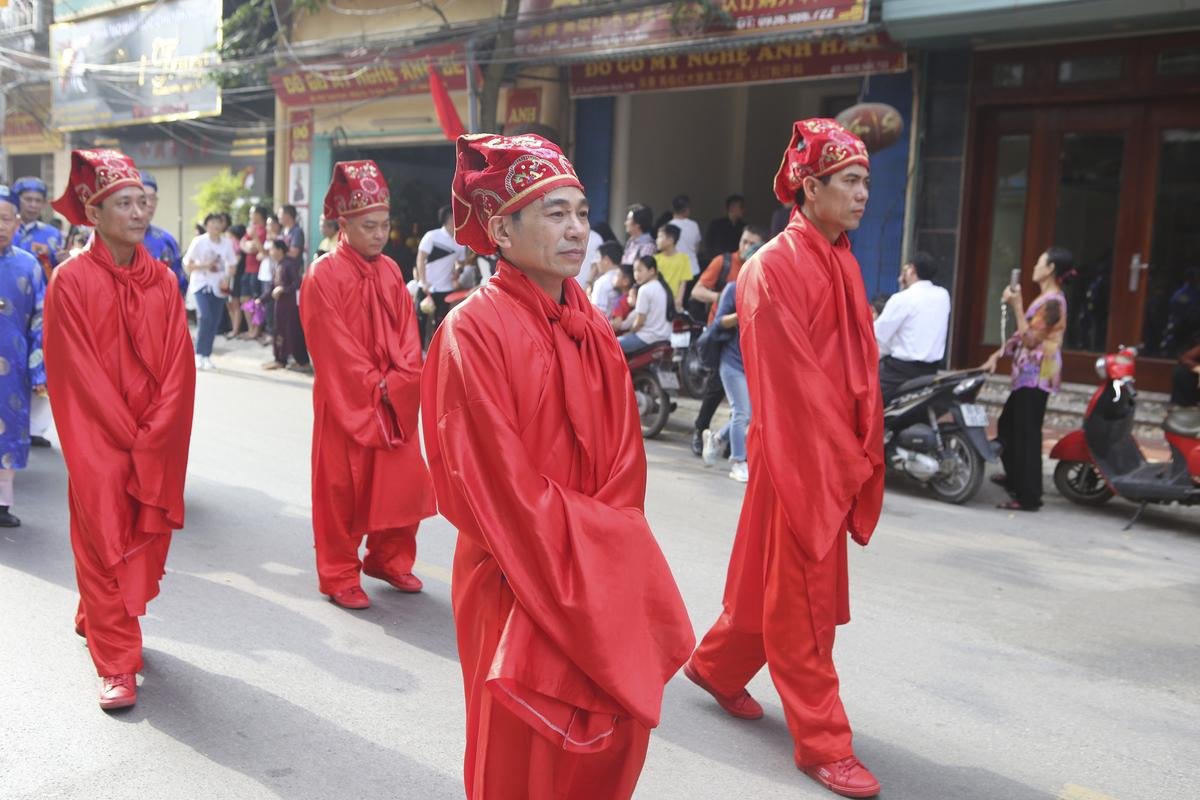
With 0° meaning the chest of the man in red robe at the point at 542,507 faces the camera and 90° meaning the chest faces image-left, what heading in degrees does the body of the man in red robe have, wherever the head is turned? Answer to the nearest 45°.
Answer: approximately 315°

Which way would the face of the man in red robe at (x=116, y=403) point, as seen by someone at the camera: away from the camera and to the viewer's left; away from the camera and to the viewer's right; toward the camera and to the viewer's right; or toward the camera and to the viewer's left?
toward the camera and to the viewer's right

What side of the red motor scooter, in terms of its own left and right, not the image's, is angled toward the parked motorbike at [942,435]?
front

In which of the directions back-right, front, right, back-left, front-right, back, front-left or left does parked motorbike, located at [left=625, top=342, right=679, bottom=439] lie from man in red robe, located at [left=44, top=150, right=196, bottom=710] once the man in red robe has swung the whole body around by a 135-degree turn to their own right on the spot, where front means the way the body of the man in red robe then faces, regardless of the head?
back-right

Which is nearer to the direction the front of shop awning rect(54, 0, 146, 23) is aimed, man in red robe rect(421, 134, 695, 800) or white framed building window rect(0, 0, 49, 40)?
the man in red robe

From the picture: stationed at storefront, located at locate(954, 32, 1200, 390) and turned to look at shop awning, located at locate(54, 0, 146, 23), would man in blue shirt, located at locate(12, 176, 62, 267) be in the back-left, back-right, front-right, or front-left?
front-left

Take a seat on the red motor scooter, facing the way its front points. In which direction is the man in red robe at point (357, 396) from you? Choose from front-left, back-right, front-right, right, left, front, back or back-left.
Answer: front-left

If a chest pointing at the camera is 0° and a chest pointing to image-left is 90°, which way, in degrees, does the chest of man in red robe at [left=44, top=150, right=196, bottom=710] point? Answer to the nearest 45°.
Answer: approximately 315°
